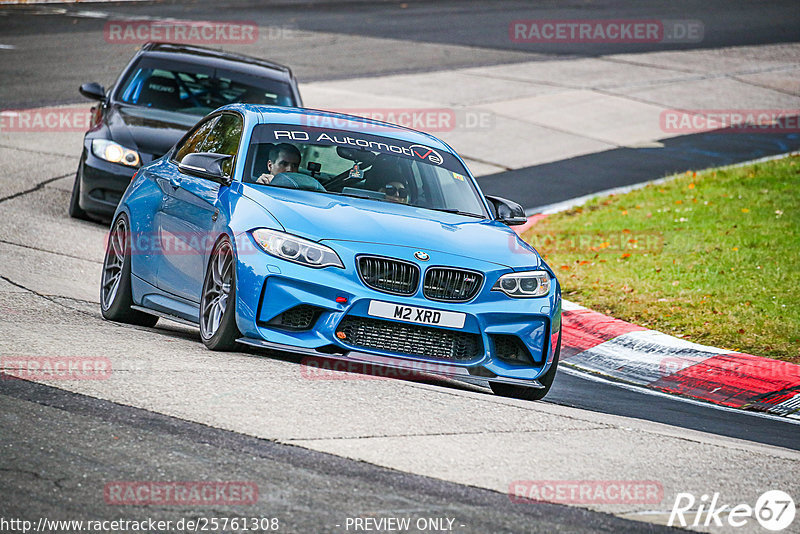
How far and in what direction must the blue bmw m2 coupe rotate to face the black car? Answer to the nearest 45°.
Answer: approximately 135° to its left

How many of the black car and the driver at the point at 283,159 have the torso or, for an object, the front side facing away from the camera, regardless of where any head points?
0

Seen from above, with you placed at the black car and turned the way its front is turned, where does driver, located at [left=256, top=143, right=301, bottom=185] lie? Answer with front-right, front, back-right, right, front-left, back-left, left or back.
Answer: front

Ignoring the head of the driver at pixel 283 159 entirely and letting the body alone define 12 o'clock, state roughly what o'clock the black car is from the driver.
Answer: The black car is roughly at 7 o'clock from the driver.

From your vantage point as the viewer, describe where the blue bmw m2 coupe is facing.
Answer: facing the viewer and to the right of the viewer

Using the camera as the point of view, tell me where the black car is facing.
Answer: facing the viewer

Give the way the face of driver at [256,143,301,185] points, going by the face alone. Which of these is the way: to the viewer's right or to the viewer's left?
to the viewer's right
